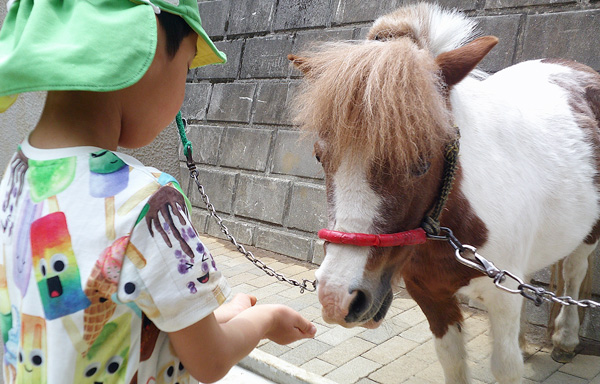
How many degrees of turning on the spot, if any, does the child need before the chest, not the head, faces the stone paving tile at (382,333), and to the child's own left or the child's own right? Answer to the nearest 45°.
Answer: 0° — they already face it

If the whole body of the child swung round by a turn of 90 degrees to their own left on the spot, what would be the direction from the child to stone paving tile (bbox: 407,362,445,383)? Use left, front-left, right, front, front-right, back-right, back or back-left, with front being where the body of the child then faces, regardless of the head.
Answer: right

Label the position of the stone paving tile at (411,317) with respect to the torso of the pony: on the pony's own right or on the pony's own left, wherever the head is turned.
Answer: on the pony's own right

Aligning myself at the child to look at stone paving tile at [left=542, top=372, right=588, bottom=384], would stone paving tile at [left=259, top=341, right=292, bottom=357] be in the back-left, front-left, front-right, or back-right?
front-left

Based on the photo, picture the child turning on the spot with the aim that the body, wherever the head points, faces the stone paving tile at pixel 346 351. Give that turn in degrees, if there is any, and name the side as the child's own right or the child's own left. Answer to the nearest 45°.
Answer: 0° — they already face it

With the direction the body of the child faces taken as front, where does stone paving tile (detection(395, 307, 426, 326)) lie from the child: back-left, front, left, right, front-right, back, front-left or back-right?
front

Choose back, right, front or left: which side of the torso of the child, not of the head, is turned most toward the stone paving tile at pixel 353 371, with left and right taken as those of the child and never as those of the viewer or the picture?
front

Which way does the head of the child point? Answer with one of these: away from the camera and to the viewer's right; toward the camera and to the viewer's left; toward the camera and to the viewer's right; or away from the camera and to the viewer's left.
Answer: away from the camera and to the viewer's right

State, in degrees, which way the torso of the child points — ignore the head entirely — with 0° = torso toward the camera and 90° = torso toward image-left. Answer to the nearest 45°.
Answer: approximately 225°

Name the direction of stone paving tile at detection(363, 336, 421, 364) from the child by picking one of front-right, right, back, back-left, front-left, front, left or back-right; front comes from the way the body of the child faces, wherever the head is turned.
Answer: front

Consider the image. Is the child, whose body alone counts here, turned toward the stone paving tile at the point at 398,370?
yes

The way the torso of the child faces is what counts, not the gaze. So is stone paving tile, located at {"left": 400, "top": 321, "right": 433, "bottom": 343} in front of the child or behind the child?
in front

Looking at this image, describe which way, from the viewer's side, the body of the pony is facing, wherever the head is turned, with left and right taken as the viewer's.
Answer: facing the viewer and to the left of the viewer

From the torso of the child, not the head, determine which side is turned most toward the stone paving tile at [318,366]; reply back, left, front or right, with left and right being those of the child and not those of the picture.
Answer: front

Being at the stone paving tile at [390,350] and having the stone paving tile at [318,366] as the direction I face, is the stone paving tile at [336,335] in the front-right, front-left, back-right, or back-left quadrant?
front-right

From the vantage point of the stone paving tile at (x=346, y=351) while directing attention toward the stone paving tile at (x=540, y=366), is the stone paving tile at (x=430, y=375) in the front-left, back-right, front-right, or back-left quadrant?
front-right
